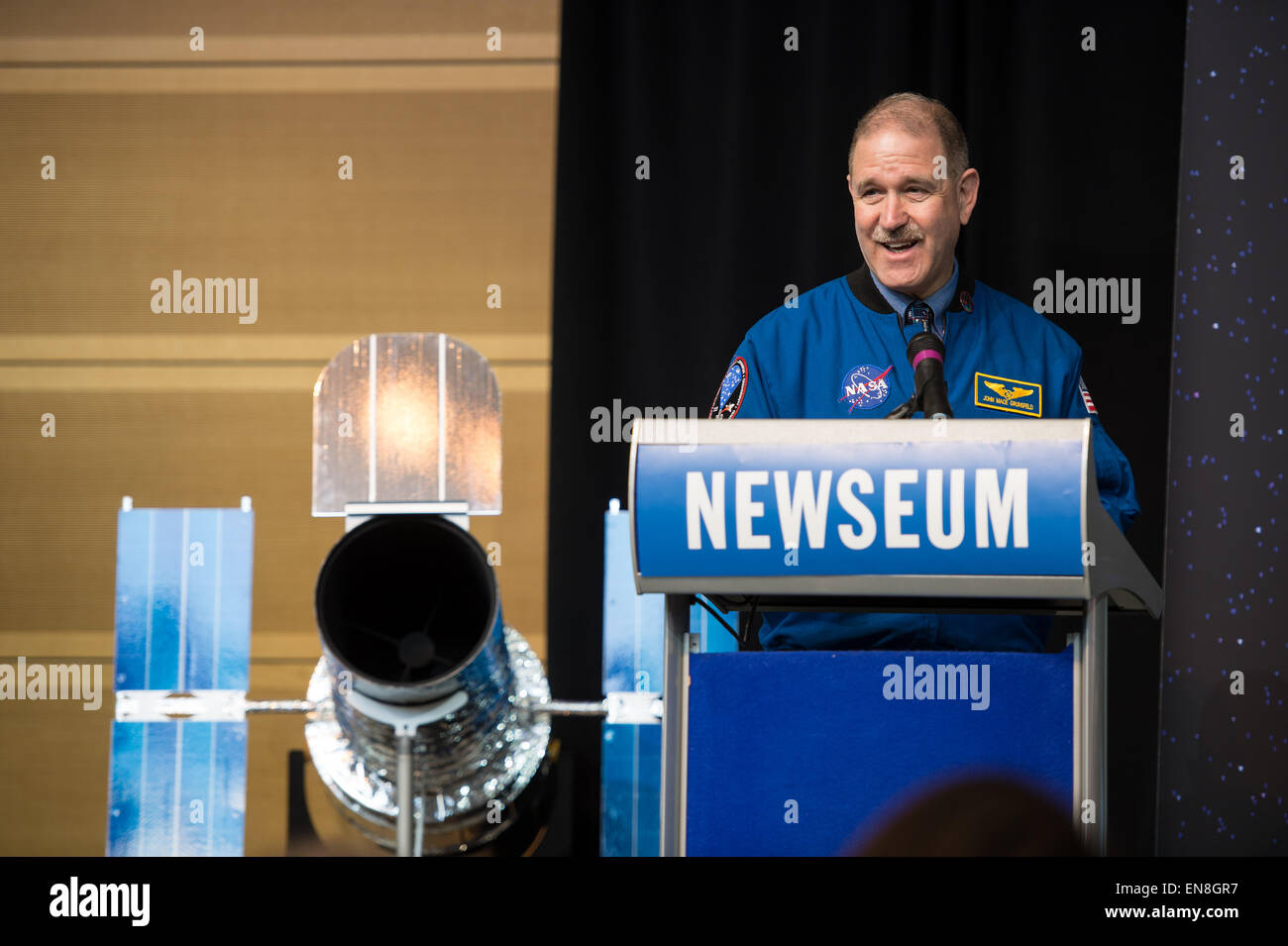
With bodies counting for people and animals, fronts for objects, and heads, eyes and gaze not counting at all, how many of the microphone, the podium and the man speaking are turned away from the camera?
1

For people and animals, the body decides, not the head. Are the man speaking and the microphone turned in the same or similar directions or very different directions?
very different directions

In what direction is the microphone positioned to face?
away from the camera

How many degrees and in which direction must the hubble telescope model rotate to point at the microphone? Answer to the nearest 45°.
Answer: approximately 45° to its left

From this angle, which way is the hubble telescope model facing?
toward the camera

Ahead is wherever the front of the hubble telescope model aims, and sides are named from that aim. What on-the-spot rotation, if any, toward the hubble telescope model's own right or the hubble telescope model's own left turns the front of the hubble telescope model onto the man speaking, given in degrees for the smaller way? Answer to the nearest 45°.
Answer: approximately 45° to the hubble telescope model's own left

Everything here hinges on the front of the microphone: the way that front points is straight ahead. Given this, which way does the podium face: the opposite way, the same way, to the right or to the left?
the opposite way

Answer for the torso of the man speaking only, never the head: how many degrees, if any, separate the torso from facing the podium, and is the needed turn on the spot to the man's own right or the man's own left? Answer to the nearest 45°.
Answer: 0° — they already face it

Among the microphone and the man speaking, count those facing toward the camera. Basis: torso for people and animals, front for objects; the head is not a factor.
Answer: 1

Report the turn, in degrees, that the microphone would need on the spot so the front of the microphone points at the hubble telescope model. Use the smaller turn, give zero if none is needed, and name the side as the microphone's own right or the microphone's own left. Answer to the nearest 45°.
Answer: approximately 45° to the microphone's own left

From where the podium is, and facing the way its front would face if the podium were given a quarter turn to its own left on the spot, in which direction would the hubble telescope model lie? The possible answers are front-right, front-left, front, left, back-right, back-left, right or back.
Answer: back-left

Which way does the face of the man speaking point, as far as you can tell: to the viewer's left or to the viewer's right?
to the viewer's left
